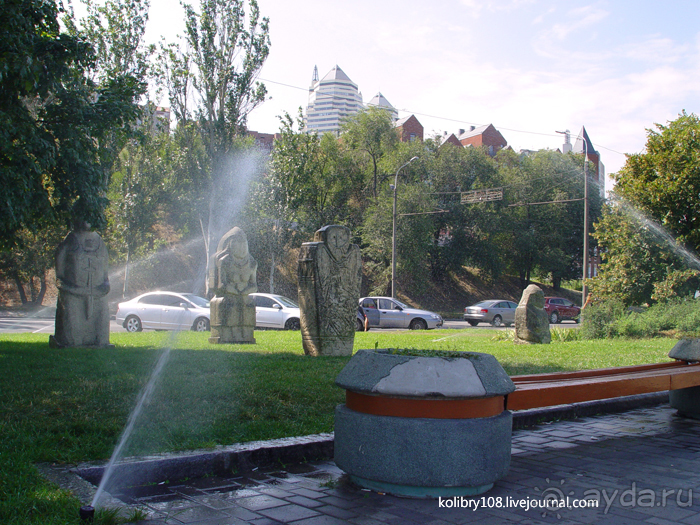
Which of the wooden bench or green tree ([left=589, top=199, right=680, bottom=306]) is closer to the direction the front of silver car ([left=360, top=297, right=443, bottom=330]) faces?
the green tree

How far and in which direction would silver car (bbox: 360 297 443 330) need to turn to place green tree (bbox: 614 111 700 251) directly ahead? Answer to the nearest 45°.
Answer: approximately 45° to its right

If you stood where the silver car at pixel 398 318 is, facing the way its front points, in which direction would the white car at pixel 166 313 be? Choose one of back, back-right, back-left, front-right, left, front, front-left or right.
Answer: back-right

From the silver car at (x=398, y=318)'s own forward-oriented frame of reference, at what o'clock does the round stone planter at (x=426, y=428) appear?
The round stone planter is roughly at 3 o'clock from the silver car.

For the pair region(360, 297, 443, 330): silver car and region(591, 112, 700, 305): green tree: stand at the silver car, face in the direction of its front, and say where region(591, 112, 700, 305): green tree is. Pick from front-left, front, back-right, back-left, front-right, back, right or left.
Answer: front-right

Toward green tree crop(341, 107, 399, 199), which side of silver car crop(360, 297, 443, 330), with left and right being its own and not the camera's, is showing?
left

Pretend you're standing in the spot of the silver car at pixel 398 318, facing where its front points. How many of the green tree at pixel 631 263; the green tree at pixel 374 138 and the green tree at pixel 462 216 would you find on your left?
2

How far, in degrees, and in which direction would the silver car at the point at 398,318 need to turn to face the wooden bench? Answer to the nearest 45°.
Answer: approximately 90° to its right

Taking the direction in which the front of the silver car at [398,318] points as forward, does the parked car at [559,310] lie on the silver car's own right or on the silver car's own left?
on the silver car's own left

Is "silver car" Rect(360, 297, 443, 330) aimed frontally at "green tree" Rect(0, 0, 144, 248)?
no

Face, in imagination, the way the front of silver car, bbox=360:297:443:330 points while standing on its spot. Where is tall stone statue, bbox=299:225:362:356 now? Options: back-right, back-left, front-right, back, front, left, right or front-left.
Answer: right

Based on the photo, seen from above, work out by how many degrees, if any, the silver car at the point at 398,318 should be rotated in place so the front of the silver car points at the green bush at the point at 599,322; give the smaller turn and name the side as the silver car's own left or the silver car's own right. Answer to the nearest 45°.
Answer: approximately 45° to the silver car's own right

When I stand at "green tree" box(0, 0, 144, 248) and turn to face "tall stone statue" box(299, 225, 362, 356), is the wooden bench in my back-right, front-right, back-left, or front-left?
front-right

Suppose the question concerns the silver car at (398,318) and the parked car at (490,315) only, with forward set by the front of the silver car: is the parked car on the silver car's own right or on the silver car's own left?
on the silver car's own left

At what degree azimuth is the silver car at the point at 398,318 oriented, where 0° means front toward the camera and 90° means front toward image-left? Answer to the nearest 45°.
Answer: approximately 270°
